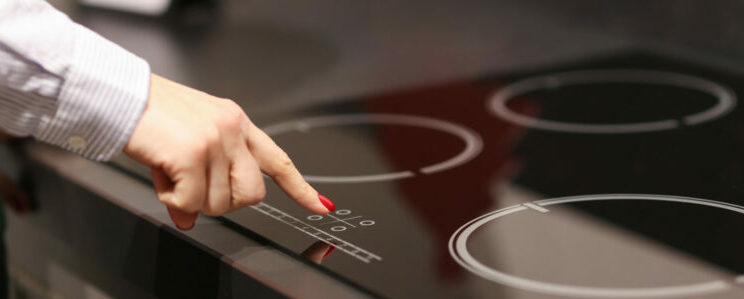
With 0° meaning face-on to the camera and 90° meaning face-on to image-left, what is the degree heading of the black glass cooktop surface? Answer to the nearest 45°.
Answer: approximately 45°
